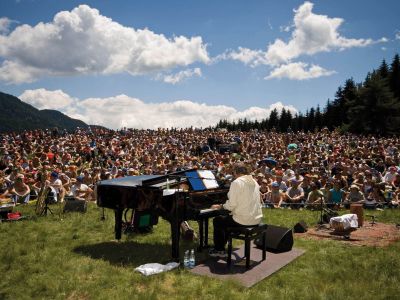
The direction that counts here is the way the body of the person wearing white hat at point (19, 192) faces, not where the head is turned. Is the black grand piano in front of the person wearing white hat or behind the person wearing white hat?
in front

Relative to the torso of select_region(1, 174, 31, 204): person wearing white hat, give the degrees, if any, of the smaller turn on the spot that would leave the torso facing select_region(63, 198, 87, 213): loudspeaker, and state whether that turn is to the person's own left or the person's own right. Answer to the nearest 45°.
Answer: approximately 45° to the person's own left

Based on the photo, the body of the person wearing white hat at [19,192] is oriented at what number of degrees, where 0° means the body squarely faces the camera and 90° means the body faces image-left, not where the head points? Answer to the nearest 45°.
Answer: approximately 0°

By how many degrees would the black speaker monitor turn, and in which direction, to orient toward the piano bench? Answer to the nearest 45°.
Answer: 0° — it already faces it

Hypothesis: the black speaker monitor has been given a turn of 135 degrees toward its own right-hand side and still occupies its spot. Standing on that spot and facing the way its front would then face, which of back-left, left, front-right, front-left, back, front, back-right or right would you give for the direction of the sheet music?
left

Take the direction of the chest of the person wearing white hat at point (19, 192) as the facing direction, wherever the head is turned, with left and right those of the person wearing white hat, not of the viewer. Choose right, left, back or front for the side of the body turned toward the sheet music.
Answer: front

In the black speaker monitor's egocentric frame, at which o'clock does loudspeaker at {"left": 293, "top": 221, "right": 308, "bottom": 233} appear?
The loudspeaker is roughly at 5 o'clock from the black speaker monitor.

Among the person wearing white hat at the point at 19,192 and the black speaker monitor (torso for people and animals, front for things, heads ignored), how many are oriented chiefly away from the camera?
0

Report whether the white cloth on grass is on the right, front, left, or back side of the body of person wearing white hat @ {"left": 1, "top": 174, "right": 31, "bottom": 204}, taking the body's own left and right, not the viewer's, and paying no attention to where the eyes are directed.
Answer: front

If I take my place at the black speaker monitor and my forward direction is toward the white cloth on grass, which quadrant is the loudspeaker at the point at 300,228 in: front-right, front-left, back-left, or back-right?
back-right

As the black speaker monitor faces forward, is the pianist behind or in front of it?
in front
